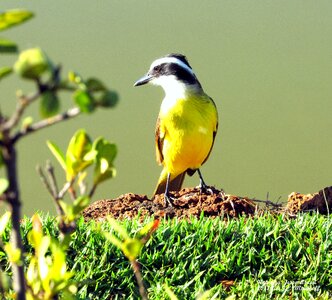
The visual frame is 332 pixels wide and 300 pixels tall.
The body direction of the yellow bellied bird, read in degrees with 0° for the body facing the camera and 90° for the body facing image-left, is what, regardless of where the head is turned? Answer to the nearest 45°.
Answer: approximately 0°

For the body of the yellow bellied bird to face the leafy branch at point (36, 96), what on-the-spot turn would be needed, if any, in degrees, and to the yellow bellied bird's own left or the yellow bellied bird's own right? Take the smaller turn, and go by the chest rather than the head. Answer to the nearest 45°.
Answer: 0° — it already faces it
